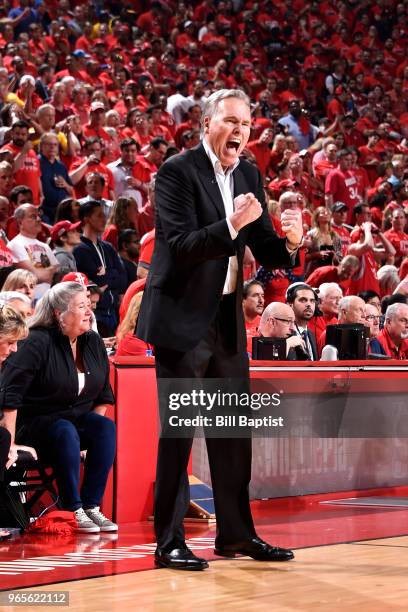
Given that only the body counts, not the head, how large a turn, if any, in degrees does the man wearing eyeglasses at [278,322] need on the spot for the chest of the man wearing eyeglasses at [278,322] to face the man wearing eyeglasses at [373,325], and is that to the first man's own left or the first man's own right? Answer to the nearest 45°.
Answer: approximately 90° to the first man's own left

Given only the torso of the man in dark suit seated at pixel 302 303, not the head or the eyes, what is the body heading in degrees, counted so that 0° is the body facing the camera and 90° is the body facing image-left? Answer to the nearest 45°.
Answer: approximately 315°

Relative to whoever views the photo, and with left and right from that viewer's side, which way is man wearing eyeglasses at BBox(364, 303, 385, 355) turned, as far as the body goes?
facing the viewer and to the right of the viewer

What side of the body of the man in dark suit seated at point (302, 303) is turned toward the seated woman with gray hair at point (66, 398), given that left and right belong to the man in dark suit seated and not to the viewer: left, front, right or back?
right

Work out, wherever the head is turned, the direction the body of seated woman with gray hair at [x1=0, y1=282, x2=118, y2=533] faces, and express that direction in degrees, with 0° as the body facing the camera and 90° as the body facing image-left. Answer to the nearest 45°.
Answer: approximately 315°

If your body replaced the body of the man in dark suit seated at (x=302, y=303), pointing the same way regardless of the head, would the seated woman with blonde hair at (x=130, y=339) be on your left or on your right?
on your right

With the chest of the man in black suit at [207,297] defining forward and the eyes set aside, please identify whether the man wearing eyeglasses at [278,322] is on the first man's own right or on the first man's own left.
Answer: on the first man's own left

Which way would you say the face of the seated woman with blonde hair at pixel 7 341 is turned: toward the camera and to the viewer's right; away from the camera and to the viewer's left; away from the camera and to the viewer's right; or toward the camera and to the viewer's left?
toward the camera and to the viewer's right

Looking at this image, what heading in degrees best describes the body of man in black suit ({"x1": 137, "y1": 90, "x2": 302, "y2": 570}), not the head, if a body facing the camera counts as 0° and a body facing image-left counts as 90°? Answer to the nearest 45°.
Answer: approximately 315°

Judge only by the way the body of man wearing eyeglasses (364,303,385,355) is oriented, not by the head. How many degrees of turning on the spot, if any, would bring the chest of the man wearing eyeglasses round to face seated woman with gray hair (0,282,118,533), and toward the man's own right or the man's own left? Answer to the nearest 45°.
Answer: approximately 90° to the man's own right

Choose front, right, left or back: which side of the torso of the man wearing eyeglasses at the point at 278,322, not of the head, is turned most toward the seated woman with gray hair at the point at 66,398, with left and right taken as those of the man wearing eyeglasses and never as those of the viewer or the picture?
right

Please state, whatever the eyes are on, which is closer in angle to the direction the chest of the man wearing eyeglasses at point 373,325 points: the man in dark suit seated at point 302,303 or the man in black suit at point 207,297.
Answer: the man in black suit

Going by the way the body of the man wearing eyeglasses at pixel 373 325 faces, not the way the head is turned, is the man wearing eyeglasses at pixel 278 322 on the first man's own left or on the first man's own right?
on the first man's own right

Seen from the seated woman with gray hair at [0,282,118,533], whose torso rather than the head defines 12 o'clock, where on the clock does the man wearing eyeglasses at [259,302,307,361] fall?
The man wearing eyeglasses is roughly at 9 o'clock from the seated woman with gray hair.
